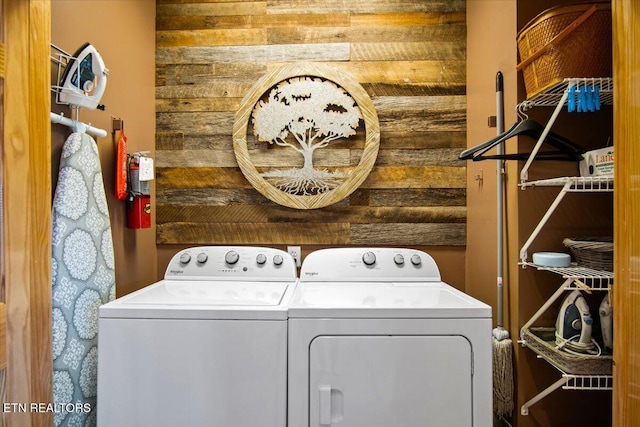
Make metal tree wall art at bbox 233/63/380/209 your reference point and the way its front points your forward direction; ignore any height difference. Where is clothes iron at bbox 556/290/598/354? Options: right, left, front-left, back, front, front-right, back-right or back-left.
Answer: front-left

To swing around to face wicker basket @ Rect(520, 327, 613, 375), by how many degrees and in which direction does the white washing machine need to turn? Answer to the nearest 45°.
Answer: approximately 90° to its left

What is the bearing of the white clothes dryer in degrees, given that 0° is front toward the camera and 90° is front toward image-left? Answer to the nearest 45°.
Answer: approximately 0°

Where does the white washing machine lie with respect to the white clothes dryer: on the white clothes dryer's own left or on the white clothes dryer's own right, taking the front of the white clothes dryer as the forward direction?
on the white clothes dryer's own right

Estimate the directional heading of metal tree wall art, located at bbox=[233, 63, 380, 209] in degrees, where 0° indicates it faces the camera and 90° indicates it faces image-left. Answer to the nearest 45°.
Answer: approximately 0°

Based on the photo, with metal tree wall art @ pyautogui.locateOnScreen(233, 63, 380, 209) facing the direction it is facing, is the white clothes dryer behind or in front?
in front
